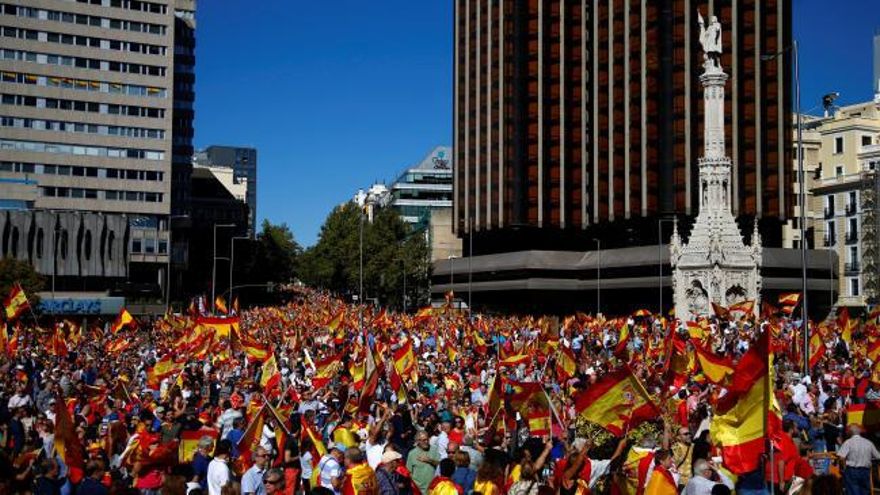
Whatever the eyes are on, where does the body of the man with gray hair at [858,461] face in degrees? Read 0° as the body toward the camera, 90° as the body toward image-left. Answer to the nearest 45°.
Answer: approximately 180°

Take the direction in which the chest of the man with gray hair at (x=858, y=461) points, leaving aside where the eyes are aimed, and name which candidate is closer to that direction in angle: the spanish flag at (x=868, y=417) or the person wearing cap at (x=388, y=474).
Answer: the spanish flag

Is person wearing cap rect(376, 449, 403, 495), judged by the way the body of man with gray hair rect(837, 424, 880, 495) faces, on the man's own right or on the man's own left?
on the man's own left

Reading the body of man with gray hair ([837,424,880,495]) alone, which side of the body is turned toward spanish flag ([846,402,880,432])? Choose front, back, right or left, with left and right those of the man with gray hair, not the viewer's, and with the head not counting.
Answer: front

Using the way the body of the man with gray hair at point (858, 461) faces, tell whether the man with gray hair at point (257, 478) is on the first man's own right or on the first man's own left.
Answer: on the first man's own left

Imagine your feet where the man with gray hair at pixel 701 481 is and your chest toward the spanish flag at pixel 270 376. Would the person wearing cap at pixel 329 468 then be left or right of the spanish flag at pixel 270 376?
left

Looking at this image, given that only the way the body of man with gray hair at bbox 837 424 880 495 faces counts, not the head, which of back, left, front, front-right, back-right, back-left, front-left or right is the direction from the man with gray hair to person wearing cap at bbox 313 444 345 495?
back-left
